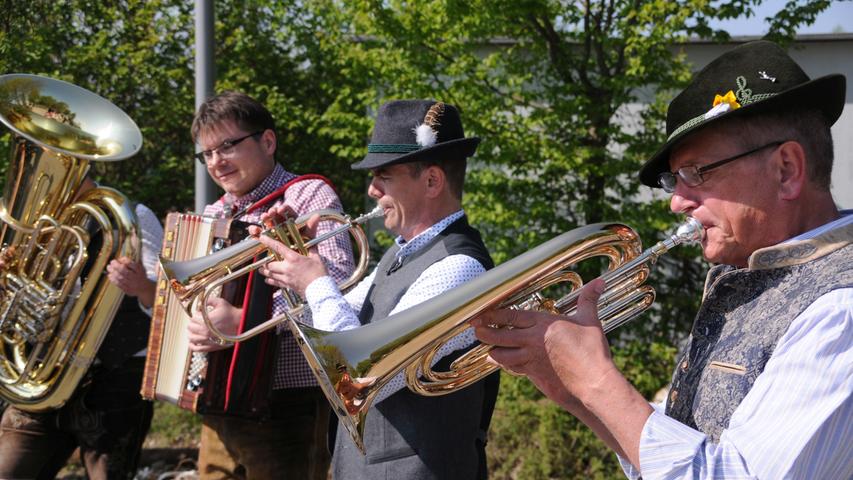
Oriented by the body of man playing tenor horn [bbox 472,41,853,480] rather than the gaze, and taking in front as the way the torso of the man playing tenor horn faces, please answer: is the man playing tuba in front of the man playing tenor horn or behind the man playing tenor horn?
in front

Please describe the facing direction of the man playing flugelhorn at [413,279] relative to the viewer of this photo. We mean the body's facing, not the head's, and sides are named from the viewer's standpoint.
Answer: facing to the left of the viewer

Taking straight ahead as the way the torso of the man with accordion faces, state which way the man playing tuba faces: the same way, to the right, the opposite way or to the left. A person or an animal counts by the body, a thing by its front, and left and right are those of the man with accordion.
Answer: the same way

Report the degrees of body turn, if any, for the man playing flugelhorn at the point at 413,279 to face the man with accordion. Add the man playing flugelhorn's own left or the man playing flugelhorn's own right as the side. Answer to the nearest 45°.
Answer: approximately 45° to the man playing flugelhorn's own right

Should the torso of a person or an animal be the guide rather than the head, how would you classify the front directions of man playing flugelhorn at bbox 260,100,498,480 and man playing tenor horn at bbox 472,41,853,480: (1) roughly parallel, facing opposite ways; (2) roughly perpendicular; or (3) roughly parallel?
roughly parallel

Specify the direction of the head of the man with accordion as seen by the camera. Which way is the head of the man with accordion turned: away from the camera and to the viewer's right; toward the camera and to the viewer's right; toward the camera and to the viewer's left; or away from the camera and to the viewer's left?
toward the camera and to the viewer's left

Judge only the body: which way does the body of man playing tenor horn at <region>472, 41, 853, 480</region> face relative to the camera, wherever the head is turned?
to the viewer's left

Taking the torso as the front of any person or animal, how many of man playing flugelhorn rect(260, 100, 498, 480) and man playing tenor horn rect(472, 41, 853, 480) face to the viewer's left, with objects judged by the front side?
2

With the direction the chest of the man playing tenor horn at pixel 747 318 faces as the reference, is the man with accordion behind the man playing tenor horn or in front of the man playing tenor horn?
in front

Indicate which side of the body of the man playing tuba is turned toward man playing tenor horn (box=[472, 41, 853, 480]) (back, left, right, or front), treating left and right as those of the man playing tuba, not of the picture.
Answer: left

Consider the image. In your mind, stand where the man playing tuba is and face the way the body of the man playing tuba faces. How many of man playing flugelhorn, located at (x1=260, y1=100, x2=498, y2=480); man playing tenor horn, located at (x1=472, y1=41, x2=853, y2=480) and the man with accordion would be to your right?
0

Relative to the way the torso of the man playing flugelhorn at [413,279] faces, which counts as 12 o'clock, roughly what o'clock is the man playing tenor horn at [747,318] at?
the man playing tenor horn at [747,318] is roughly at 8 o'clock from the man playing flugelhorn at [413,279].

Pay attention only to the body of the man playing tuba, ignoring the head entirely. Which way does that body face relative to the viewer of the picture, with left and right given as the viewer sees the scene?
facing the viewer and to the left of the viewer

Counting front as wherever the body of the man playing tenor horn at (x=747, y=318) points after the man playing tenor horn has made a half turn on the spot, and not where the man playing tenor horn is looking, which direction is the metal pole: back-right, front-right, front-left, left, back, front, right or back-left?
back-left
